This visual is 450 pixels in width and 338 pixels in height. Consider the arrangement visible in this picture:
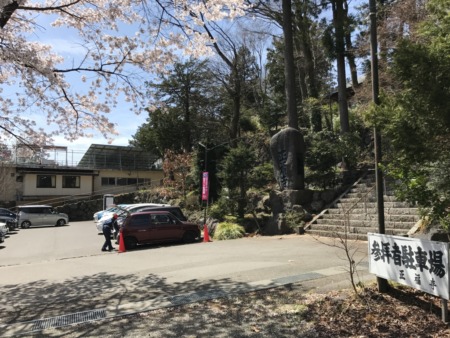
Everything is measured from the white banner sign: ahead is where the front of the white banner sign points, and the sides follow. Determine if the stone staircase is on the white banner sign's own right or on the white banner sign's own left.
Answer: on the white banner sign's own right

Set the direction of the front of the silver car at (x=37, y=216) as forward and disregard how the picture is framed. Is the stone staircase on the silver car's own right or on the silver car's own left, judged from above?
on the silver car's own right

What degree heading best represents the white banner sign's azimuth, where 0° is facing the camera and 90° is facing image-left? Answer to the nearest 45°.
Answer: approximately 45°

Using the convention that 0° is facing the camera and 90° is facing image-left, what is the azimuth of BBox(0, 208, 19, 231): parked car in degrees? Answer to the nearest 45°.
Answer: approximately 315°

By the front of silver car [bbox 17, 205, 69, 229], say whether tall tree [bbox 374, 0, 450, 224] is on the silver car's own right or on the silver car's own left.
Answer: on the silver car's own right
